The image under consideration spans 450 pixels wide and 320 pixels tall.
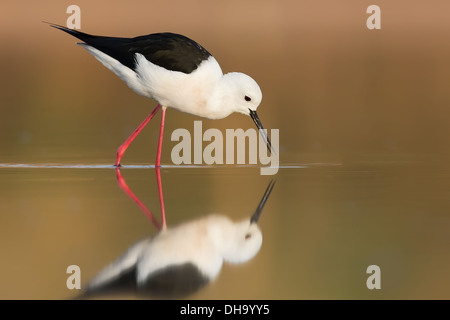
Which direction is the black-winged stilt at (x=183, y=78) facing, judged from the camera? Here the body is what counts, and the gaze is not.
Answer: to the viewer's right
